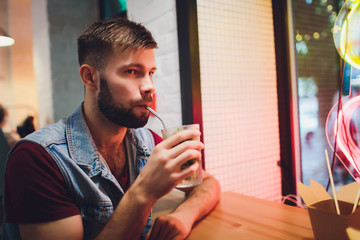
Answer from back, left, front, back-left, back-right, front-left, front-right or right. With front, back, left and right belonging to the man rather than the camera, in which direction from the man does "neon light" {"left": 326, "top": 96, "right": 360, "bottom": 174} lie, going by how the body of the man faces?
front-left

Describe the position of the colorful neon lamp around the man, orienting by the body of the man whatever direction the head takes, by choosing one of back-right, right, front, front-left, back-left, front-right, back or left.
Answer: front-left

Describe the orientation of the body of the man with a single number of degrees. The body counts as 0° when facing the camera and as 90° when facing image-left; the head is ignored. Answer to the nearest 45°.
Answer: approximately 315°

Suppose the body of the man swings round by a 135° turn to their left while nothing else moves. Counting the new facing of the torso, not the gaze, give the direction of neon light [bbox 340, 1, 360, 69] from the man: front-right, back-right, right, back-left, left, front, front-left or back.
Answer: right
